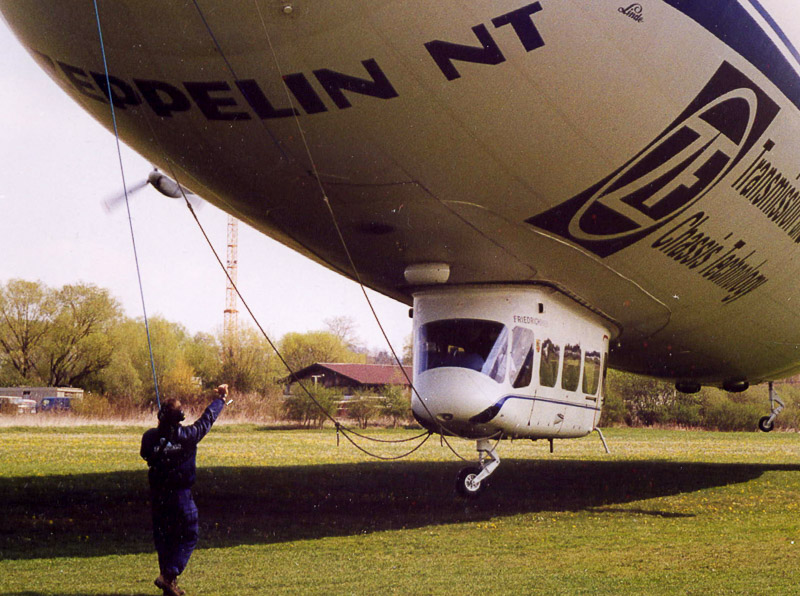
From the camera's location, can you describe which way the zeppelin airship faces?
facing the viewer and to the left of the viewer
